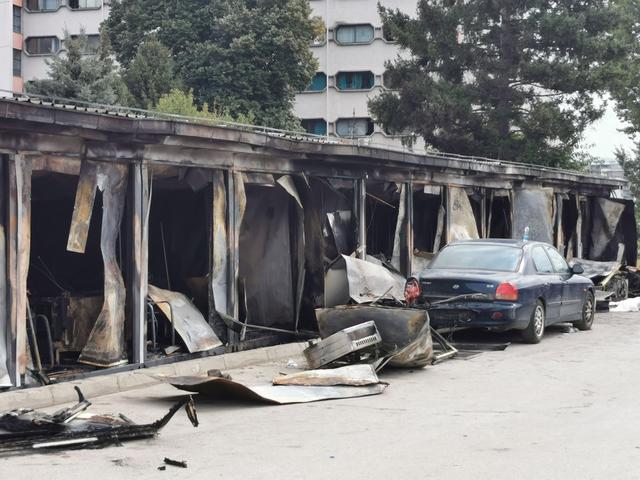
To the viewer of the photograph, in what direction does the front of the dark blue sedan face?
facing away from the viewer and to the right of the viewer

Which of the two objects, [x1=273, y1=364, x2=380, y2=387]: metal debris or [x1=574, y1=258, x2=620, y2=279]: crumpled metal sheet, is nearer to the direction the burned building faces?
the metal debris

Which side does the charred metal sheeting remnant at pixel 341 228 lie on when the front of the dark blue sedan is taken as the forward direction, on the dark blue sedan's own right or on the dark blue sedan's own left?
on the dark blue sedan's own left

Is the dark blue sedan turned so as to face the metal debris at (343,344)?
no

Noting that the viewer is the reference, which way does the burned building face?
facing the viewer and to the right of the viewer

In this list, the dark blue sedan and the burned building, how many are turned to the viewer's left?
0

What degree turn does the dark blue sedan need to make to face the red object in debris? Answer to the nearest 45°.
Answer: approximately 135° to its left

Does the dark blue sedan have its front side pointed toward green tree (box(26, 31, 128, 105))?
no

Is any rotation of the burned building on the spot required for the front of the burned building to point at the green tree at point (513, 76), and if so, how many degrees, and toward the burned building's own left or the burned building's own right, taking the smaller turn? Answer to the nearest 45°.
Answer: approximately 135° to the burned building's own left

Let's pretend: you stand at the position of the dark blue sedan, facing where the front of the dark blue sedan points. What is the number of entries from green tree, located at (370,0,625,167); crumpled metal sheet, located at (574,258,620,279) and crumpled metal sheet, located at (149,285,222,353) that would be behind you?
1

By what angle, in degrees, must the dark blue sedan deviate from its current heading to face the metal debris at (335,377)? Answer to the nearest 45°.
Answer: approximately 135° to its right

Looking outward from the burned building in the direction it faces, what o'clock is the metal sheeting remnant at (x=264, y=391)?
The metal sheeting remnant is roughly at 1 o'clock from the burned building.

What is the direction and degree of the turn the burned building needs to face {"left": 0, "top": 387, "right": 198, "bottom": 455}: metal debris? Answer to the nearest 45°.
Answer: approximately 45° to its right

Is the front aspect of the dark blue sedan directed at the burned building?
no

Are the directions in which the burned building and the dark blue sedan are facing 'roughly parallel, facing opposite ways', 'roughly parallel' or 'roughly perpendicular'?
roughly perpendicular

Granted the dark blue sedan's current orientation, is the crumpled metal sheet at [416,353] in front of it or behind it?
behind

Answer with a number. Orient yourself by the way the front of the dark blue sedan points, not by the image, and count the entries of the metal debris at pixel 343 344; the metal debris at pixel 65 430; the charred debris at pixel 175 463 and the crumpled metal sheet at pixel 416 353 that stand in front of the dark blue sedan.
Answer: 0
